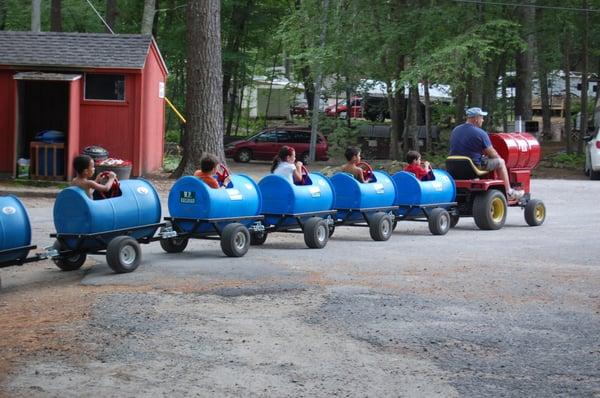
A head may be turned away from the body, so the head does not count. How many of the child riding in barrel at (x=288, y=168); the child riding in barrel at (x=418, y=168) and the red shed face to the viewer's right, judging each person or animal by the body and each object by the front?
2

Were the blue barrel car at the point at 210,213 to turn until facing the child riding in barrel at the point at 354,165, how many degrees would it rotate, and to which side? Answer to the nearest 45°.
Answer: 0° — it already faces them

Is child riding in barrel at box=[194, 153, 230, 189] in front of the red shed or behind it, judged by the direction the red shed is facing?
in front

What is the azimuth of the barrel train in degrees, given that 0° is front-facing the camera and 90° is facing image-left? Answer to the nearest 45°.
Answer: approximately 225°

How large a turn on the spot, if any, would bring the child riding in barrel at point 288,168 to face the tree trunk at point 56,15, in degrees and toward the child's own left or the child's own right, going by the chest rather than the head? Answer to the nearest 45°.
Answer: approximately 90° to the child's own left

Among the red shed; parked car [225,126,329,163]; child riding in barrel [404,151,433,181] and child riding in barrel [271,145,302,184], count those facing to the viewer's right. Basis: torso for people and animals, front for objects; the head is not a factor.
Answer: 2

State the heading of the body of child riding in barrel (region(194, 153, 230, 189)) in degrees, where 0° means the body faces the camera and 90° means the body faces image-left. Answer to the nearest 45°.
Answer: approximately 225°

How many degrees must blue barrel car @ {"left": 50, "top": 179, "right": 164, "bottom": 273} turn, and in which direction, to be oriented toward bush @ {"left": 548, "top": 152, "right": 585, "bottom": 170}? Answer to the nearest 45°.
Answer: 0° — it already faces it

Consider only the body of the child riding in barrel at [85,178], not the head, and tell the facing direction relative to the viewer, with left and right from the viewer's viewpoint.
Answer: facing away from the viewer and to the right of the viewer

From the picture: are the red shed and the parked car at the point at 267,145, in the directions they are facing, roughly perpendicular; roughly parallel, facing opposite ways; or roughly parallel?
roughly perpendicular

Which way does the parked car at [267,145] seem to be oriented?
to the viewer's left

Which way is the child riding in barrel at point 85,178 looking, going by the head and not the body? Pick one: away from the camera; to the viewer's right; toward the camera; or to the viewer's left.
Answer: to the viewer's right

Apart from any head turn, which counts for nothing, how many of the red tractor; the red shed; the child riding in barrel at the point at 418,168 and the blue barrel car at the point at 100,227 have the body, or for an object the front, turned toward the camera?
1

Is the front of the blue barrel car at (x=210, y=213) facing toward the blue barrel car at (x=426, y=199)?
yes

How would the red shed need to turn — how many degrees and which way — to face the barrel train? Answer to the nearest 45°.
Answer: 0° — it already faces it

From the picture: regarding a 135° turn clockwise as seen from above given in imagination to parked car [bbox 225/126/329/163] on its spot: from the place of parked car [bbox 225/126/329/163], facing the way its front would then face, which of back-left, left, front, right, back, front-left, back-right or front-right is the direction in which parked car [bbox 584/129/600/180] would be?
right

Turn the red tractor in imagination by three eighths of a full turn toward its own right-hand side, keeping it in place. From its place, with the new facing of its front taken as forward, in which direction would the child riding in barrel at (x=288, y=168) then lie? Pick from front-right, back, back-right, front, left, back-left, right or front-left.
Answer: front-right

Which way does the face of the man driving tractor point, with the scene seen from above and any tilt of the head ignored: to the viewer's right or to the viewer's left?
to the viewer's right
